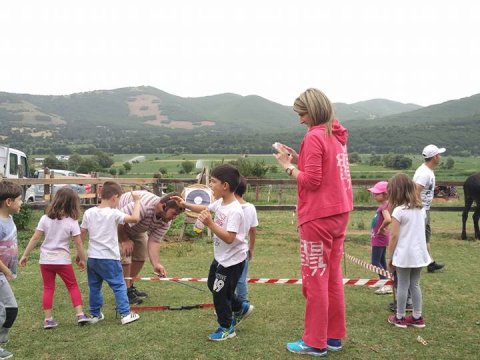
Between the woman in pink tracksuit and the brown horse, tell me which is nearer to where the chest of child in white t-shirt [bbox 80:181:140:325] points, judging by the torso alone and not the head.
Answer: the brown horse

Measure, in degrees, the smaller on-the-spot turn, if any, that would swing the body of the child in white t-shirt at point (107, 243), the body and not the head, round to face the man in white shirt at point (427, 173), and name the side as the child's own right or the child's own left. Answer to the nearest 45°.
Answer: approximately 45° to the child's own right

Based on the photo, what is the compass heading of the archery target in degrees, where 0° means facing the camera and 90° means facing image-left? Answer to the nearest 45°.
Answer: approximately 0°

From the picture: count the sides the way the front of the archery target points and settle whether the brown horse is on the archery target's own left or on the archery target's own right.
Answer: on the archery target's own left

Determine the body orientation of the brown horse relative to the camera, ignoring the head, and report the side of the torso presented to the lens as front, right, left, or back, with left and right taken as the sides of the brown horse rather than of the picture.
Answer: right

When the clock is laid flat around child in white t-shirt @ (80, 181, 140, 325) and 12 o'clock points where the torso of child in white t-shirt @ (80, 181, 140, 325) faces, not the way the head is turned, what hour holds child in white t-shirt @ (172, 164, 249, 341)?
child in white t-shirt @ (172, 164, 249, 341) is roughly at 3 o'clock from child in white t-shirt @ (80, 181, 140, 325).
